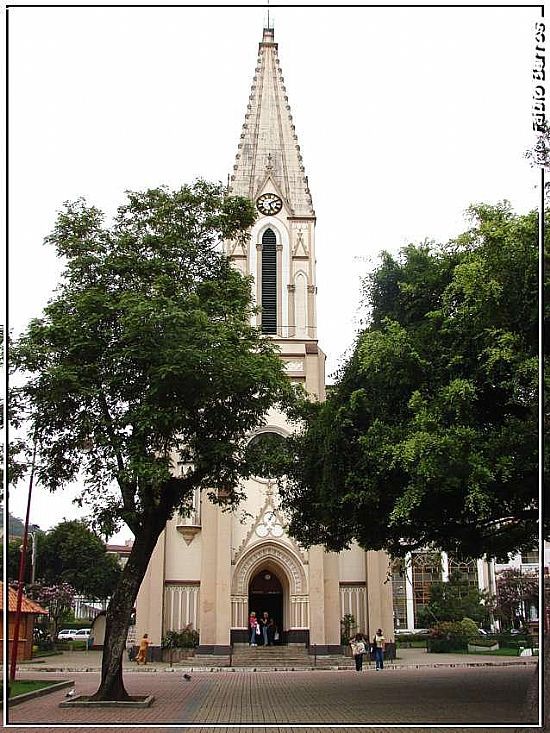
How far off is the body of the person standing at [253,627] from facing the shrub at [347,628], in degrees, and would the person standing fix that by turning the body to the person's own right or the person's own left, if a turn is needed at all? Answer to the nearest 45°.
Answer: approximately 90° to the person's own left

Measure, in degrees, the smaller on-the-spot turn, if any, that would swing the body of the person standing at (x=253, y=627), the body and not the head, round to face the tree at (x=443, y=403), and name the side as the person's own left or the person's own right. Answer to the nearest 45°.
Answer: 0° — they already face it

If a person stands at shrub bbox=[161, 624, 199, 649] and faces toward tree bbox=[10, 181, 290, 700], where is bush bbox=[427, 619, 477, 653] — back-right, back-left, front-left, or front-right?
back-left

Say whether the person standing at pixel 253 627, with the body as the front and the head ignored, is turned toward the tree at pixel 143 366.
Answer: yes

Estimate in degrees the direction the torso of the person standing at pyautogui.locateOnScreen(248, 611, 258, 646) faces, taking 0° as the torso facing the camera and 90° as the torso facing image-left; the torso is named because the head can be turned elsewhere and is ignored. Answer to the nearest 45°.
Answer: approximately 0°
